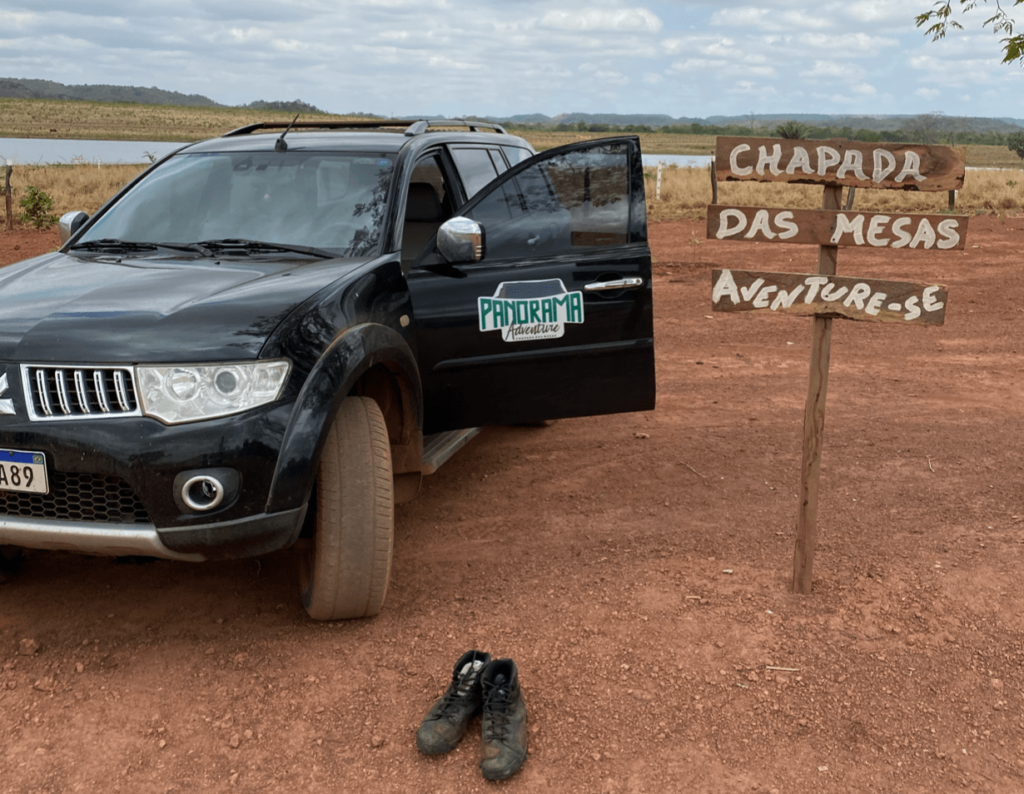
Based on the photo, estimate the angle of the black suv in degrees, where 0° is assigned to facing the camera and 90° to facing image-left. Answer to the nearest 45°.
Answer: approximately 45°

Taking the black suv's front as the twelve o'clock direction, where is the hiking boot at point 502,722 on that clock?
The hiking boot is roughly at 10 o'clock from the black suv.

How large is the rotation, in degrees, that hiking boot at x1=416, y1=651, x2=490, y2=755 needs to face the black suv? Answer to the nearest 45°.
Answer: approximately 90° to its right

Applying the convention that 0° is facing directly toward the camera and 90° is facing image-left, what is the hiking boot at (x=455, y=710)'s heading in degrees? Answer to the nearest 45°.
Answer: approximately 45°

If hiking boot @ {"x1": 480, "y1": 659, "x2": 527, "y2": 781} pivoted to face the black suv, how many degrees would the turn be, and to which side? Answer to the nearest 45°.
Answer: approximately 135° to its right

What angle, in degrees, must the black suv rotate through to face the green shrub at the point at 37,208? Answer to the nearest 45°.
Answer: approximately 135° to its right

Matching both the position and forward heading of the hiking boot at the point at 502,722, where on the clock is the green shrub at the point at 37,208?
The green shrub is roughly at 5 o'clock from the hiking boot.

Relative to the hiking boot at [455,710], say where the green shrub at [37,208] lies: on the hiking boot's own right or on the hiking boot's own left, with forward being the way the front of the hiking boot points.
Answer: on the hiking boot's own right
